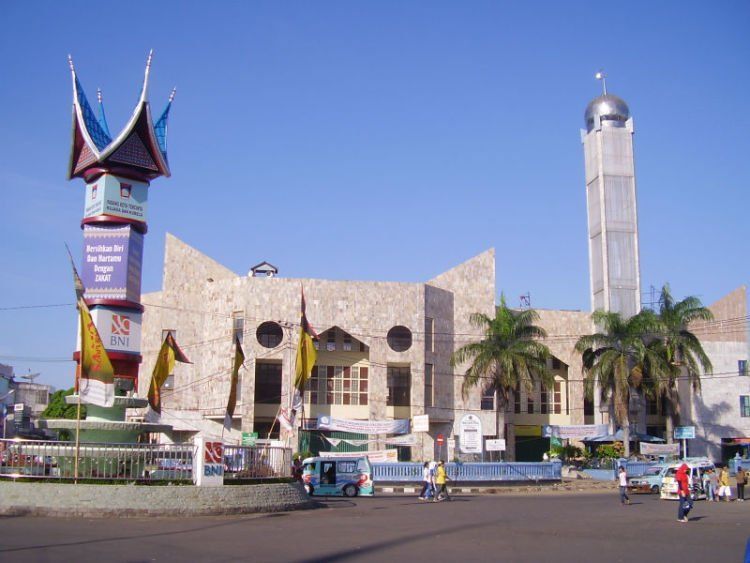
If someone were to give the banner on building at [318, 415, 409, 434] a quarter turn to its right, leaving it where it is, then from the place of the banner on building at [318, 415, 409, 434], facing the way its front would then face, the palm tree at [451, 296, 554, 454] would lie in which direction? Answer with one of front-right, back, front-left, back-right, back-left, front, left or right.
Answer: back

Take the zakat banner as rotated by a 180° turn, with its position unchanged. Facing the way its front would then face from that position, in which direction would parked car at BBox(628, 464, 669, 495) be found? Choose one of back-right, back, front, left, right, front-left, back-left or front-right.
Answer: right

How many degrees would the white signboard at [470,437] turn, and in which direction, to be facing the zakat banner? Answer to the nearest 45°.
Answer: approximately 45° to its right

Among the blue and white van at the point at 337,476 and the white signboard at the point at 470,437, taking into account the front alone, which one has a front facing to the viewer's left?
the blue and white van

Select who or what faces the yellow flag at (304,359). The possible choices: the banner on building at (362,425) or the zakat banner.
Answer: the banner on building

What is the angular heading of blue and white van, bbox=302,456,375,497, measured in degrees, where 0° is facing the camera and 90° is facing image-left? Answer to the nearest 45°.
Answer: approximately 90°

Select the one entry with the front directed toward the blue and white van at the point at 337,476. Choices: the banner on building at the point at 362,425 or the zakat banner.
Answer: the banner on building

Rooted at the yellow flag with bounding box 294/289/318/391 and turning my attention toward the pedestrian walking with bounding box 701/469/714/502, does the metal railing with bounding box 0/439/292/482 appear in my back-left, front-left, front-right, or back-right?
back-right

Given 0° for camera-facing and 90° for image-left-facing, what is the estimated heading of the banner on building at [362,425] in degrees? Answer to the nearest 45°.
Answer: approximately 0°

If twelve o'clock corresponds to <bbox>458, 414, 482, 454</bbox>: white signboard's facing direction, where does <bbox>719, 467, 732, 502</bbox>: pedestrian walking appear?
The pedestrian walking is roughly at 10 o'clock from the white signboard.

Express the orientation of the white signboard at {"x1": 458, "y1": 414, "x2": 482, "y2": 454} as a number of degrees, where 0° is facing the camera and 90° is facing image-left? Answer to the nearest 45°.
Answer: approximately 0°

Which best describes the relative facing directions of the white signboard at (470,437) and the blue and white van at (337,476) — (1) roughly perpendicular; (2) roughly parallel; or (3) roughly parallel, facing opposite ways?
roughly perpendicular
